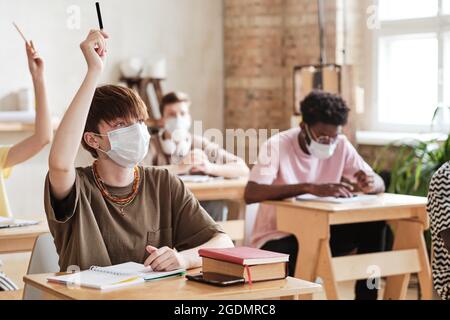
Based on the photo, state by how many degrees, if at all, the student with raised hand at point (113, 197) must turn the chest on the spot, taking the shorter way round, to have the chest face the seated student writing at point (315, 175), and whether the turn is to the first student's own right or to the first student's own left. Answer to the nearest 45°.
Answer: approximately 90° to the first student's own left

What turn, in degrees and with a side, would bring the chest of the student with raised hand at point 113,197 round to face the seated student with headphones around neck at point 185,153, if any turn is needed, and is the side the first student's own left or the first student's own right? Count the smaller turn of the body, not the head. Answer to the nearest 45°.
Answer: approximately 135° to the first student's own left

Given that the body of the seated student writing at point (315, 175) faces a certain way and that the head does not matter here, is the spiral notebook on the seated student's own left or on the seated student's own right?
on the seated student's own right

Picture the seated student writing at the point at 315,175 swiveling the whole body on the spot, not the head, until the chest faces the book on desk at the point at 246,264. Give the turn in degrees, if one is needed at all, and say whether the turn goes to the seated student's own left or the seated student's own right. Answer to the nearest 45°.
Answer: approximately 45° to the seated student's own right

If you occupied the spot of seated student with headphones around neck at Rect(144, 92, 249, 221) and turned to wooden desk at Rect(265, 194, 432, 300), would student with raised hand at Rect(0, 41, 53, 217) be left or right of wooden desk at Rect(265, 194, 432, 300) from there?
right

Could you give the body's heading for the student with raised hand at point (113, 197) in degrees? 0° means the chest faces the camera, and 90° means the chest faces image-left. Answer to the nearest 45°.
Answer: approximately 315°

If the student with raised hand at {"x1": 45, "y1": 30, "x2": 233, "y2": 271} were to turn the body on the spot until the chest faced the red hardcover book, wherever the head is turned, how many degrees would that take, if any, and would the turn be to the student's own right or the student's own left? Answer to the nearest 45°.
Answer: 0° — they already face it

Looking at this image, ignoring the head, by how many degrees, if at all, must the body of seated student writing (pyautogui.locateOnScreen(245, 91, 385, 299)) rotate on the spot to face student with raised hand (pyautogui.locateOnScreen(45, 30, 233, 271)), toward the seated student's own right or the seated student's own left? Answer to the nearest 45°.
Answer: approximately 45° to the seated student's own right
